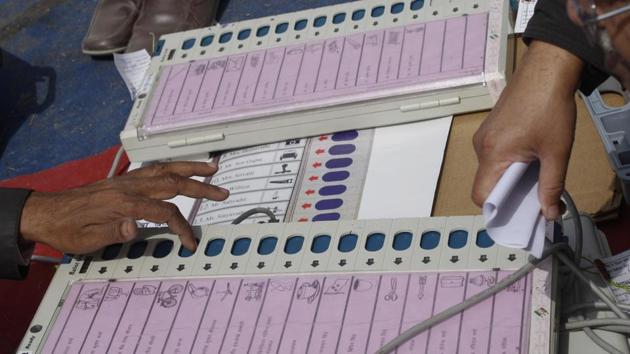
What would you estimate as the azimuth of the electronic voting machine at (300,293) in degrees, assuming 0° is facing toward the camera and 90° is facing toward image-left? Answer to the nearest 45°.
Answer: approximately 270°
